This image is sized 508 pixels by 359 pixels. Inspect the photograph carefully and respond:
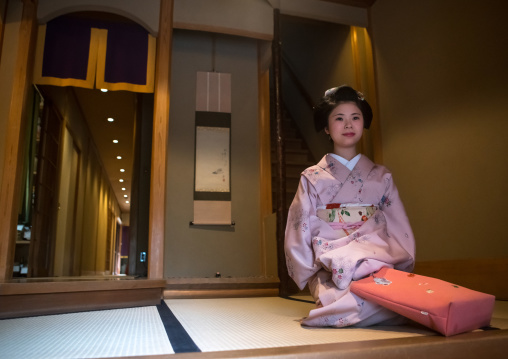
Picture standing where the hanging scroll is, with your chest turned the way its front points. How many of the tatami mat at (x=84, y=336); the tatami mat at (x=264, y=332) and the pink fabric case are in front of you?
3

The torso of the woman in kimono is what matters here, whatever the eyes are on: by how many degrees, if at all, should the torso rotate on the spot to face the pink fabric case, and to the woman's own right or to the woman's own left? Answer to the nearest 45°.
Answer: approximately 45° to the woman's own left

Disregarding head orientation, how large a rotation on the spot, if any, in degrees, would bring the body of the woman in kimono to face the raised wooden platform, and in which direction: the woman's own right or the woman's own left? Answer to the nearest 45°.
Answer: approximately 90° to the woman's own right

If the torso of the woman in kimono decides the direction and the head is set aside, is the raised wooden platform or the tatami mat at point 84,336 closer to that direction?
the tatami mat

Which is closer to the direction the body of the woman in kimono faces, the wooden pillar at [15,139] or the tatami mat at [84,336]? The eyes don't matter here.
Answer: the tatami mat

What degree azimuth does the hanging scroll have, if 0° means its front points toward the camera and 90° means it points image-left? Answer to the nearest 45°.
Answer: approximately 0°

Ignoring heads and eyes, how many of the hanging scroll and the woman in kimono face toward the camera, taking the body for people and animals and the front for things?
2

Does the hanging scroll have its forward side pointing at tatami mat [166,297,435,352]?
yes

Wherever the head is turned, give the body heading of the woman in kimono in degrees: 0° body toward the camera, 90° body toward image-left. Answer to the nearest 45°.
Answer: approximately 0°
